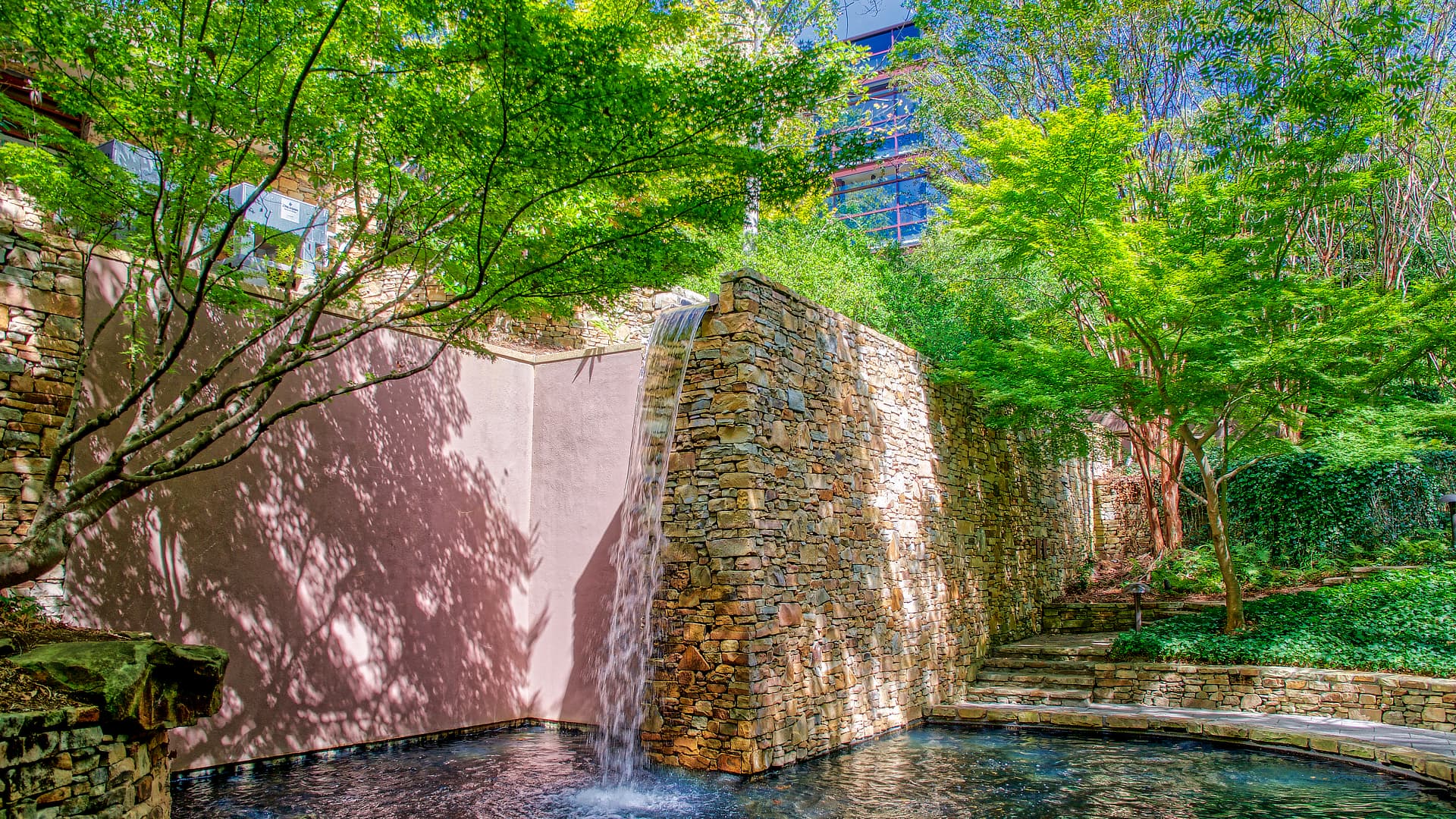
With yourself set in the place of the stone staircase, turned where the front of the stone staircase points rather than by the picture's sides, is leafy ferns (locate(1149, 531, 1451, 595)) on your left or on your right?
on your left

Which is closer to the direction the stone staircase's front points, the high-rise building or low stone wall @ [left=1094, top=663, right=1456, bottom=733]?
the low stone wall

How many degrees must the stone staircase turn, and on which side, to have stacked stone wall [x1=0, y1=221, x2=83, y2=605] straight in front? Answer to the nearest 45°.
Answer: approximately 45° to its right

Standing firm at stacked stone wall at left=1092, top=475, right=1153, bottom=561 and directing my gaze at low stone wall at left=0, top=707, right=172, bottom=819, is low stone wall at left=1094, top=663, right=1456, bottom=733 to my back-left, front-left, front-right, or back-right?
front-left

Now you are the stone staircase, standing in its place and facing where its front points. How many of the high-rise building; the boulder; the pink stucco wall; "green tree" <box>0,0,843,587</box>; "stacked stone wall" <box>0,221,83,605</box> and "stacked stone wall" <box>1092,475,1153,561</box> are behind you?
2

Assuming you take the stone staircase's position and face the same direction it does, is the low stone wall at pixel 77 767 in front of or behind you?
in front

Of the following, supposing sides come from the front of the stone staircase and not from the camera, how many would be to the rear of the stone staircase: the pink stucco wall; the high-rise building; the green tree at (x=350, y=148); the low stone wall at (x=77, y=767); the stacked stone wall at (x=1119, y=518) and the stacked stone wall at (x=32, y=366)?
2

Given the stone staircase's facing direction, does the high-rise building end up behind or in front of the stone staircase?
behind

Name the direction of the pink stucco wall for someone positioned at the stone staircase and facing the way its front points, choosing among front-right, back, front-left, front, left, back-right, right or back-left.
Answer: front-right

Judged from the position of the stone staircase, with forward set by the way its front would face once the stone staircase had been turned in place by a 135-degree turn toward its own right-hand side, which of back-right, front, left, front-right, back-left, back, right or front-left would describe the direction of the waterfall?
left

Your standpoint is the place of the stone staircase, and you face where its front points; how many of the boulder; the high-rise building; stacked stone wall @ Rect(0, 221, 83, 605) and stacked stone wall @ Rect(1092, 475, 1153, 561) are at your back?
2

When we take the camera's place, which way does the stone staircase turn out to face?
facing the viewer

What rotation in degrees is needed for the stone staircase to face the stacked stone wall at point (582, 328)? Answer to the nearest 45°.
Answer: approximately 90° to its right

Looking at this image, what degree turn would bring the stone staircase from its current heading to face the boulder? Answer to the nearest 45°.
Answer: approximately 45° to its right

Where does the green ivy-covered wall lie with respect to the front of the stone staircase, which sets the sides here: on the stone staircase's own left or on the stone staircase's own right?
on the stone staircase's own left
